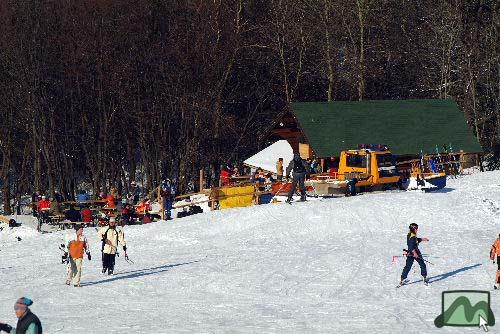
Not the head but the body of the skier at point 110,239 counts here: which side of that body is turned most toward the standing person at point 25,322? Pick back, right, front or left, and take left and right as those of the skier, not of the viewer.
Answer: front

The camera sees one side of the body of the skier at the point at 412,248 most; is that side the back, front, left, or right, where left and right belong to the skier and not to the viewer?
right

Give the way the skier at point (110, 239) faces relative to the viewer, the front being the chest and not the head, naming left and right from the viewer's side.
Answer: facing the viewer

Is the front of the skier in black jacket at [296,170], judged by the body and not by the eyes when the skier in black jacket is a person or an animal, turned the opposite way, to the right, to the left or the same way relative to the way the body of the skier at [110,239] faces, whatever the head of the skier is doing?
the opposite way

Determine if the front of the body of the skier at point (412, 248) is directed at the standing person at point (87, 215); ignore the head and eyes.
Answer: no

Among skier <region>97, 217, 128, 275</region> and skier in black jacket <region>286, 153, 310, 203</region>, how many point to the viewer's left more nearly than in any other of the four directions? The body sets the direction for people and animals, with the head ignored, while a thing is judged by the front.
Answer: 0

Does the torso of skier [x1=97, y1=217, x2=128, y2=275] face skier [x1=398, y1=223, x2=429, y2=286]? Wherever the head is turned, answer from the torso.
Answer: no

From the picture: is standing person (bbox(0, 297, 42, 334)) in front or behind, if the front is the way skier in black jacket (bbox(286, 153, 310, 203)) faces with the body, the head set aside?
in front

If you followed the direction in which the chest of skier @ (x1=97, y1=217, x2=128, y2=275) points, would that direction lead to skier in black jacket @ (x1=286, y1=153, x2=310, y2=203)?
no
